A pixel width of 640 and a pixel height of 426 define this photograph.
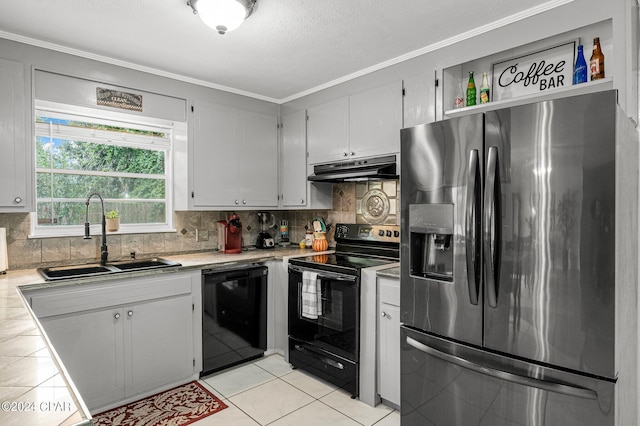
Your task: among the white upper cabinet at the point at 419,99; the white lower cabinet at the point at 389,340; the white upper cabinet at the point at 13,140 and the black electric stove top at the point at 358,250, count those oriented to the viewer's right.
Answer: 0

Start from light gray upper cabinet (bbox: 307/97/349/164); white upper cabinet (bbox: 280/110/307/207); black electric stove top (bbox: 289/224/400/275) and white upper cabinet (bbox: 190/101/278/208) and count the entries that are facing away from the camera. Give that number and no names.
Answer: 0

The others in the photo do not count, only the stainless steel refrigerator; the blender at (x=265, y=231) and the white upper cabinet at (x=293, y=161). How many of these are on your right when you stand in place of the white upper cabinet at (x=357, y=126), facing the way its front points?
2

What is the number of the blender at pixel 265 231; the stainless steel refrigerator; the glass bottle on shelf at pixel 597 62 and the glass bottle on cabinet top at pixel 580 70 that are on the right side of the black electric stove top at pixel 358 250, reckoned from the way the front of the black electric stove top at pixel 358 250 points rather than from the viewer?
1

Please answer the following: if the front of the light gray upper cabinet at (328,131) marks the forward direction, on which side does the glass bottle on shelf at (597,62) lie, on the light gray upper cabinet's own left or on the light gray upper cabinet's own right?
on the light gray upper cabinet's own left

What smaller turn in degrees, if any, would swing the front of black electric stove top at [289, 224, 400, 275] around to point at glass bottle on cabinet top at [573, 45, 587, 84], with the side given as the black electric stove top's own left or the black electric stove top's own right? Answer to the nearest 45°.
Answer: approximately 90° to the black electric stove top's own left

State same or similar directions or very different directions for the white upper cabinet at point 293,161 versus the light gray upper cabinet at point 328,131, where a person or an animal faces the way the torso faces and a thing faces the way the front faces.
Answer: same or similar directions

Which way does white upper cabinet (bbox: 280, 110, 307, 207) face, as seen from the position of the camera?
facing the viewer and to the left of the viewer

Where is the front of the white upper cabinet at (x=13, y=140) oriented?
toward the camera

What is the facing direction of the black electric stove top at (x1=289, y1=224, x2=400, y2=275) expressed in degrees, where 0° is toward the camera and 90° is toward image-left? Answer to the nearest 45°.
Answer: approximately 45°

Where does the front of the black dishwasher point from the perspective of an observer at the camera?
facing the viewer and to the right of the viewer

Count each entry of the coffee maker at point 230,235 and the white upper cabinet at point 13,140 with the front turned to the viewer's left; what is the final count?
0

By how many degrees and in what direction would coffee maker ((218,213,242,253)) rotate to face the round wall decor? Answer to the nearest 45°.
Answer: approximately 45° to its left

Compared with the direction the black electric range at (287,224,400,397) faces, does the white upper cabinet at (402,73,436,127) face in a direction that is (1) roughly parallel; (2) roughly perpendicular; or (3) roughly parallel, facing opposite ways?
roughly parallel

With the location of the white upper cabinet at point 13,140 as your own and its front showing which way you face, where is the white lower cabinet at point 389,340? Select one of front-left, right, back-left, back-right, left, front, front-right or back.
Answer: front-left
